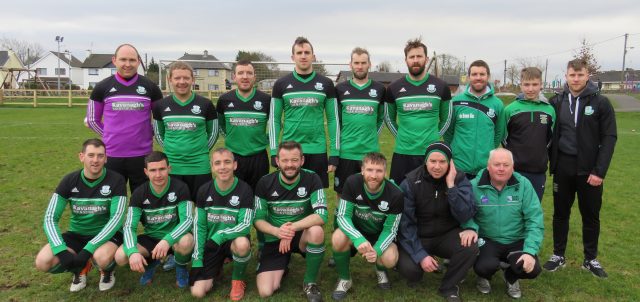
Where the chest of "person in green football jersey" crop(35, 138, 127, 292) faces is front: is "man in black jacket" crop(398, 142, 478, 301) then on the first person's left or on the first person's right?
on the first person's left

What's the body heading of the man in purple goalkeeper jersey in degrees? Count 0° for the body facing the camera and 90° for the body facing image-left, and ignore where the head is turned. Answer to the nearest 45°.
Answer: approximately 0°

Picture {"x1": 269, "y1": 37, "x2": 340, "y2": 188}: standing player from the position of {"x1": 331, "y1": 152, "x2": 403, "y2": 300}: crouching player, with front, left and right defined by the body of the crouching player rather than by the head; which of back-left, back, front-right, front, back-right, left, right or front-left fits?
back-right

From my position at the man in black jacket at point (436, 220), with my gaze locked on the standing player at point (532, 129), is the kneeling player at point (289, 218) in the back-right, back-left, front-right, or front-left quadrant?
back-left

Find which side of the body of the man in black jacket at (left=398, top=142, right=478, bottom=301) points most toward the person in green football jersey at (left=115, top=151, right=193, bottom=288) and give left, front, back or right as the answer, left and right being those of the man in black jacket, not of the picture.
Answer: right
